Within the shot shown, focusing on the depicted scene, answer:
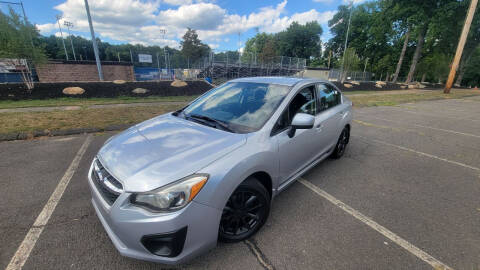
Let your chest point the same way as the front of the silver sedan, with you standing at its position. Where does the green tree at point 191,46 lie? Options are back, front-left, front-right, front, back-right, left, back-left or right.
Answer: back-right

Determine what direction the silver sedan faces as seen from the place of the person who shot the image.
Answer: facing the viewer and to the left of the viewer

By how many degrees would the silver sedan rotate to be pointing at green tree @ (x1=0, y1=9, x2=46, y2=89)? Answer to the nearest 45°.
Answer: approximately 90° to its right

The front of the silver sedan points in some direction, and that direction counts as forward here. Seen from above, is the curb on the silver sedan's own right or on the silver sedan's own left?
on the silver sedan's own right

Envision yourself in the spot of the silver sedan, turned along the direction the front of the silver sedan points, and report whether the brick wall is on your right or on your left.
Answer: on your right
